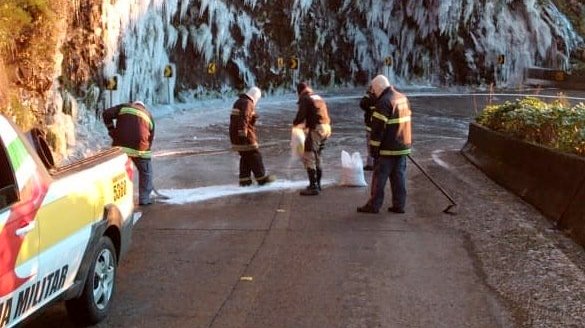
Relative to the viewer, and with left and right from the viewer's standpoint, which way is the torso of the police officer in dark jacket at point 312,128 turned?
facing to the left of the viewer

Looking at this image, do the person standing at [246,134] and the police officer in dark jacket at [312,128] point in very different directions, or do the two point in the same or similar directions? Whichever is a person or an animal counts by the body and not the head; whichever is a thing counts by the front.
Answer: very different directions

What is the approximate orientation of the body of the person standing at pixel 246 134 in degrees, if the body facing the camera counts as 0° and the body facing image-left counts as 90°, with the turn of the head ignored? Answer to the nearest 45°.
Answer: approximately 270°

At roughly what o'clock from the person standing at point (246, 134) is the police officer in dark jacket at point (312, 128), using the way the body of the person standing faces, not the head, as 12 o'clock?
The police officer in dark jacket is roughly at 1 o'clock from the person standing.

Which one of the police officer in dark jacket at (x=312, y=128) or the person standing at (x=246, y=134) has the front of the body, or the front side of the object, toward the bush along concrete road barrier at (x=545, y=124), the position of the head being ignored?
the person standing

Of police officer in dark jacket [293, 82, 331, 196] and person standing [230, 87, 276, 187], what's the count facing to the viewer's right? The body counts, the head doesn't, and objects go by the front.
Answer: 1
